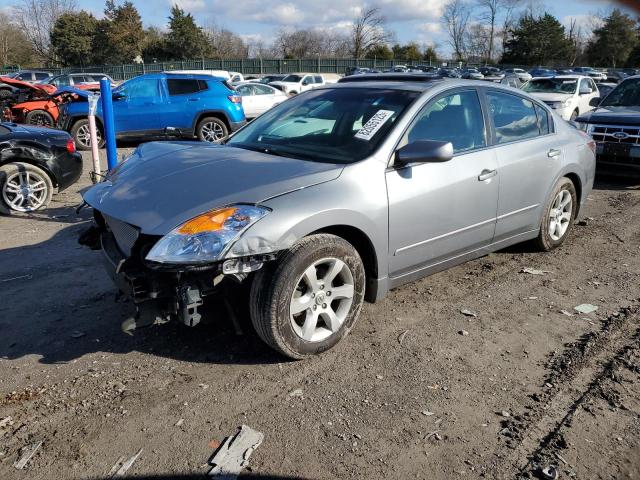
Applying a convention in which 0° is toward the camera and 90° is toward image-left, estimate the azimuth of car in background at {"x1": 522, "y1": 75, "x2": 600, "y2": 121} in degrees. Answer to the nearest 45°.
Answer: approximately 45°

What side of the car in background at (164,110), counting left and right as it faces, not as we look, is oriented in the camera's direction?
left

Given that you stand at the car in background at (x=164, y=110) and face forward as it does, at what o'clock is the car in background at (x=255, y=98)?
the car in background at (x=255, y=98) is roughly at 4 o'clock from the car in background at (x=164, y=110).

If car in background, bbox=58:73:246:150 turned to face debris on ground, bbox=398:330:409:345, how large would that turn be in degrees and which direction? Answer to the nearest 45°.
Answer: approximately 90° to its left

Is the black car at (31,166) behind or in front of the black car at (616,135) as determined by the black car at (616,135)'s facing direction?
in front

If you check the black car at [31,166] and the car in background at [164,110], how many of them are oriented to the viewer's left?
2

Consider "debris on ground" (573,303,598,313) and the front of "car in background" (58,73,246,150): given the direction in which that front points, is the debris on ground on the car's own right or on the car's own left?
on the car's own left

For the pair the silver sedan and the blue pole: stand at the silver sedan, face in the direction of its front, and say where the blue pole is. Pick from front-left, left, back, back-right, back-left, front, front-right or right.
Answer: right

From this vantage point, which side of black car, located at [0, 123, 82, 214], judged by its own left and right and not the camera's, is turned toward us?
left

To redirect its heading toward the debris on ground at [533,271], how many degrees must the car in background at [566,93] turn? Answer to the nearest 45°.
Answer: approximately 45° to its left

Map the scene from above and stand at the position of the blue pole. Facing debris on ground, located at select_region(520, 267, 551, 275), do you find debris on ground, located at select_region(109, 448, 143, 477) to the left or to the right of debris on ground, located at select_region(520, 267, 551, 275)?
right
